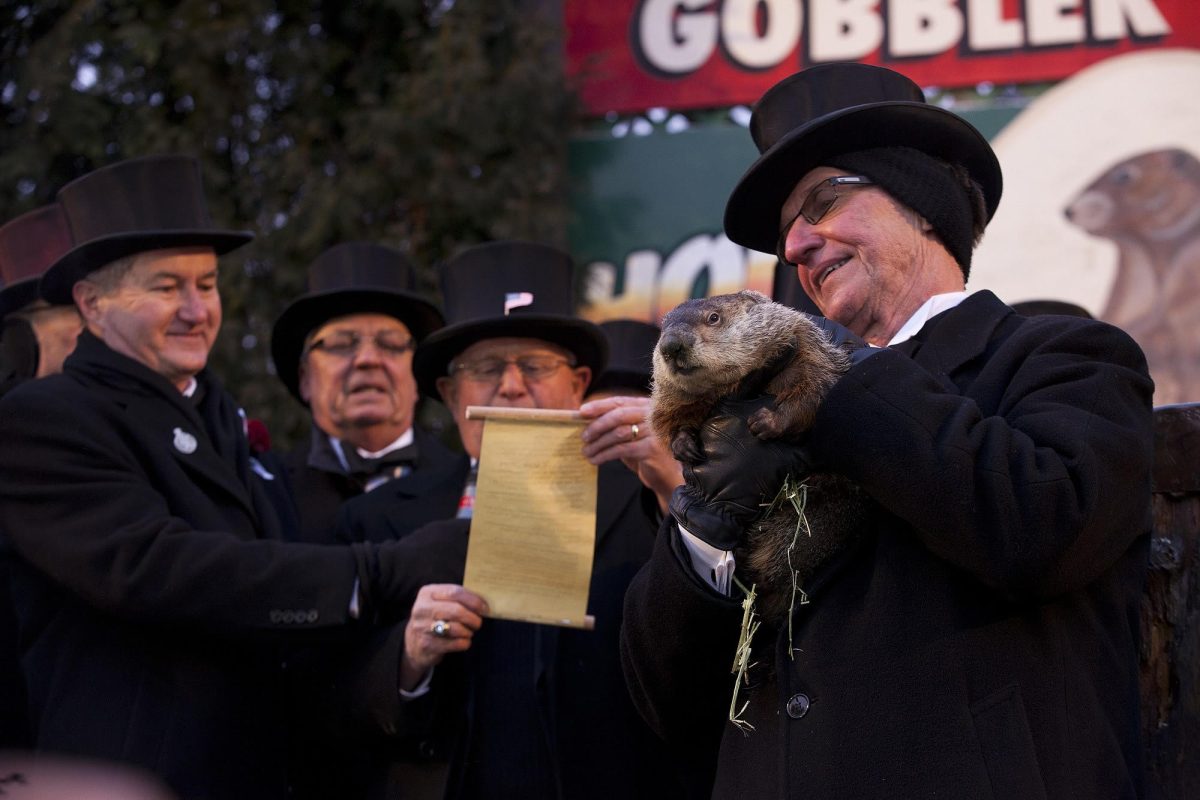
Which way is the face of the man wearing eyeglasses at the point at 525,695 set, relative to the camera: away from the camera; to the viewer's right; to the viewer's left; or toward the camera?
toward the camera

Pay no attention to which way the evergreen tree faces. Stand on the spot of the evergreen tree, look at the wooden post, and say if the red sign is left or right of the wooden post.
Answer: left

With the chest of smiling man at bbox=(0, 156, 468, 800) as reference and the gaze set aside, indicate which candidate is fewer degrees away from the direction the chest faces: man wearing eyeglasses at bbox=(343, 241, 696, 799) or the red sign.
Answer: the man wearing eyeglasses

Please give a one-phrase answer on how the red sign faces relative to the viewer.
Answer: facing the viewer

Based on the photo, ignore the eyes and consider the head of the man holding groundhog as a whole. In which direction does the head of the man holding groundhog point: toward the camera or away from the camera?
toward the camera

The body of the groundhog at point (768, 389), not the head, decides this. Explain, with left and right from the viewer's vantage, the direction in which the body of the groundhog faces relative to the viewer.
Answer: facing the viewer and to the left of the viewer

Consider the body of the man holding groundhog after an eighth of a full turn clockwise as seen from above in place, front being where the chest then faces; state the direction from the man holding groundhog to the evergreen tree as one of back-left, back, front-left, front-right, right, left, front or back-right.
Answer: front-right

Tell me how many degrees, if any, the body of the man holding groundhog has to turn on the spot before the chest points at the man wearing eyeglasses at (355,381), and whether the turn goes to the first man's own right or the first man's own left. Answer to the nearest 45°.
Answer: approximately 90° to the first man's own right

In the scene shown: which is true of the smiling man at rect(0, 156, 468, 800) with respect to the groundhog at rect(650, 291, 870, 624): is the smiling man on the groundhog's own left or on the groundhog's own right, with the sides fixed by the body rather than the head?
on the groundhog's own right

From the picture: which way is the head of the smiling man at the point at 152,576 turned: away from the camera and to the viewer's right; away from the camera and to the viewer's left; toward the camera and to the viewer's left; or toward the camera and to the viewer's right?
toward the camera and to the viewer's right

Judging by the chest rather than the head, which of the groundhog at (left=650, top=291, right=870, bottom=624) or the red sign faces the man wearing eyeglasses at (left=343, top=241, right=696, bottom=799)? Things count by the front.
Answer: the red sign

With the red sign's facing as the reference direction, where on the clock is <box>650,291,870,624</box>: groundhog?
The groundhog is roughly at 12 o'clock from the red sign.

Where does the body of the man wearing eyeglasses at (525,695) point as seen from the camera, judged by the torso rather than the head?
toward the camera

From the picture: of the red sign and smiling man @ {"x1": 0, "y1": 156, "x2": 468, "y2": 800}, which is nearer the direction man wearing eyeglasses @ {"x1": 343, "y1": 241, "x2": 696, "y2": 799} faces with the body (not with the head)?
the smiling man

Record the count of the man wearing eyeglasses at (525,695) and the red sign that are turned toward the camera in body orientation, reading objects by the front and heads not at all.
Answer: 2

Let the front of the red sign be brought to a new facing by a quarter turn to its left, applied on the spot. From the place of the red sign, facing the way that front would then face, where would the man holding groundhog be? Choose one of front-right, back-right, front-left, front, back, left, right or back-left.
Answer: right

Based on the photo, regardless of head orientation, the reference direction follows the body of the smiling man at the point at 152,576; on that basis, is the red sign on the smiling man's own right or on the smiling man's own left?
on the smiling man's own left

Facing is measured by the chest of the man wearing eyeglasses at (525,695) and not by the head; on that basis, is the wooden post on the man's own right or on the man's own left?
on the man's own left

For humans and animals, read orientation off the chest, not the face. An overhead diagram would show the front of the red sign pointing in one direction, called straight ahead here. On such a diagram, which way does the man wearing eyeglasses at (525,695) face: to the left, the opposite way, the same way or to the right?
the same way

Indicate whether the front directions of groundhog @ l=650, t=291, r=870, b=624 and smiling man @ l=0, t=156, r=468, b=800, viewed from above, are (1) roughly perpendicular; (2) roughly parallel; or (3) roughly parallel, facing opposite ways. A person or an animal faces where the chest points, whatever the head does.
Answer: roughly perpendicular
